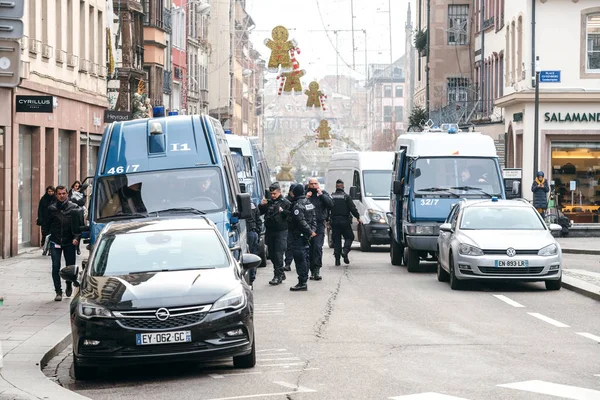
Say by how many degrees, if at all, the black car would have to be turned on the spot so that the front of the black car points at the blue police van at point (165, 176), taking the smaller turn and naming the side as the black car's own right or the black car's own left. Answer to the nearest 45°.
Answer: approximately 180°

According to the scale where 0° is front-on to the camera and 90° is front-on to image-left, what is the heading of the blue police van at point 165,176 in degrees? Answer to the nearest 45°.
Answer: approximately 0°

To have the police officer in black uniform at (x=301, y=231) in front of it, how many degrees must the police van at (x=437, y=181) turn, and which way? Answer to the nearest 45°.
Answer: approximately 45° to its right

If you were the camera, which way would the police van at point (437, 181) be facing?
facing the viewer

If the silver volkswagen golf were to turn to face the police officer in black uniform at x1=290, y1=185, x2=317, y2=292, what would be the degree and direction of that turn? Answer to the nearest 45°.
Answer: approximately 90° to its right

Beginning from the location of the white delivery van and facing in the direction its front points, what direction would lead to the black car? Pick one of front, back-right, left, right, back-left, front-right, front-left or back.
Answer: front-right

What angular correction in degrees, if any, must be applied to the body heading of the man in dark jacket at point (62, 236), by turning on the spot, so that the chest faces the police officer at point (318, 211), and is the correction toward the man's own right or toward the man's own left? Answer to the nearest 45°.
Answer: approximately 135° to the man's own left

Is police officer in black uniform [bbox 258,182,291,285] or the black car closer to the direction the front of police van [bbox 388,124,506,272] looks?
the black car

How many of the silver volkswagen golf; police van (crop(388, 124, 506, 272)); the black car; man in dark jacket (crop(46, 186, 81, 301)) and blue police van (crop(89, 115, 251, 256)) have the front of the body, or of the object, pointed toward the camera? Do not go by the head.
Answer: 5

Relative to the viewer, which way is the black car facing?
toward the camera
